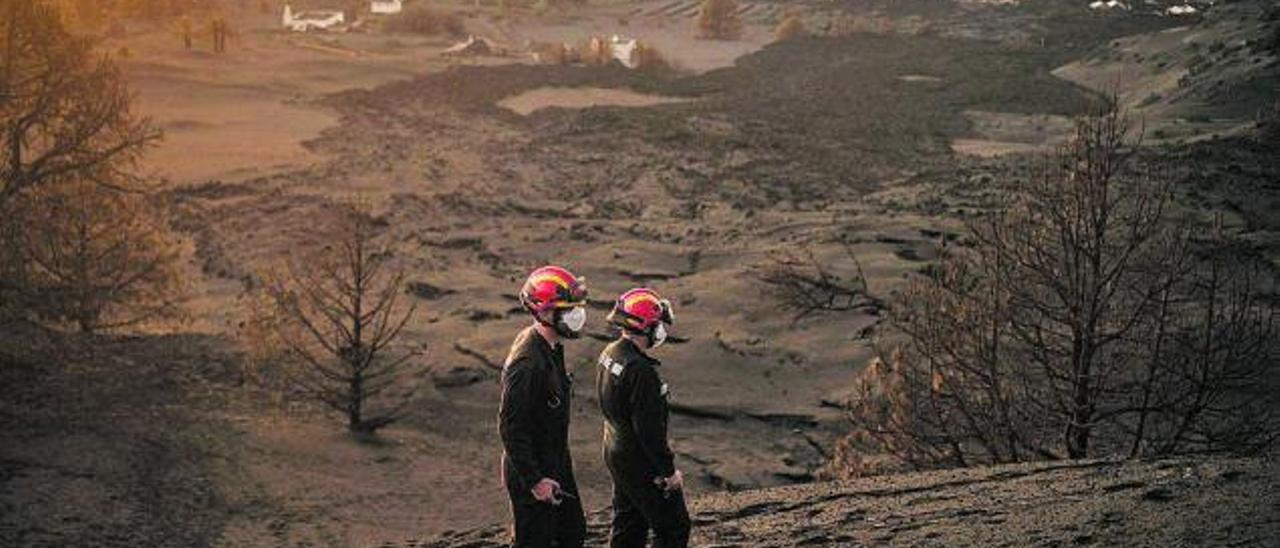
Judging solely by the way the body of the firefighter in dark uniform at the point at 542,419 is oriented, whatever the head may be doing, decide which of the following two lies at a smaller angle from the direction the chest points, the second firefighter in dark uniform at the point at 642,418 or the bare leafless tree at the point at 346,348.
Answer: the second firefighter in dark uniform

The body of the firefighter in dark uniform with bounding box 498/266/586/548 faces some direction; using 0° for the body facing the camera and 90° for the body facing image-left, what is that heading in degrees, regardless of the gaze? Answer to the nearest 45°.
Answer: approximately 270°

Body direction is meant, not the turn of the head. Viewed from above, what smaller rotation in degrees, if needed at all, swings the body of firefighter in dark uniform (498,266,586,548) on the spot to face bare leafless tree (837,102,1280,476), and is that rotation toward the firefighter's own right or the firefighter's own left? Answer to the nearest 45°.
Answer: approximately 45° to the firefighter's own left

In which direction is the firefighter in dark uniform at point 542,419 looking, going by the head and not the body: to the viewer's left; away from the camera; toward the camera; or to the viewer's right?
to the viewer's right

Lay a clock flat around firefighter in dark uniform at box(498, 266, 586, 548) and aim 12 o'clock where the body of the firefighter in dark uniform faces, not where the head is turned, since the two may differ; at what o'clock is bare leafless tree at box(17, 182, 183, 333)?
The bare leafless tree is roughly at 8 o'clock from the firefighter in dark uniform.

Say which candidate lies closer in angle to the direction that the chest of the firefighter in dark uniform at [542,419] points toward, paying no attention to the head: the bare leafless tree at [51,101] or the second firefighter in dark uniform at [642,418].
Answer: the second firefighter in dark uniform
